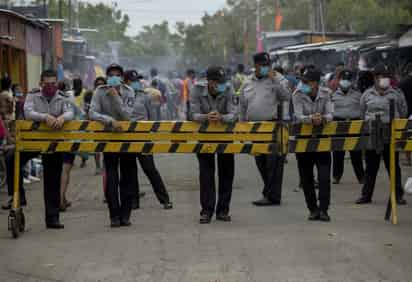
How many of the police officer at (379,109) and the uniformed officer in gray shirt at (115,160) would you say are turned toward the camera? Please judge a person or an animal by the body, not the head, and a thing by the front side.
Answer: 2

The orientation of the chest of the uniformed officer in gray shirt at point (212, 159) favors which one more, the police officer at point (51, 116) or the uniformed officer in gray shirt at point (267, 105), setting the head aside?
the police officer

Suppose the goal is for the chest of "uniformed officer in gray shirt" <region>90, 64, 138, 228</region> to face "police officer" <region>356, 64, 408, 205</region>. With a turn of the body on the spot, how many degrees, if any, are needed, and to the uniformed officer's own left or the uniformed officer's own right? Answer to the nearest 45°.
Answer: approximately 90° to the uniformed officer's own left

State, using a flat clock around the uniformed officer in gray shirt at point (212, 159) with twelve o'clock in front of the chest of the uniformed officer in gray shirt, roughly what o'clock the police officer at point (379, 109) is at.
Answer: The police officer is roughly at 8 o'clock from the uniformed officer in gray shirt.

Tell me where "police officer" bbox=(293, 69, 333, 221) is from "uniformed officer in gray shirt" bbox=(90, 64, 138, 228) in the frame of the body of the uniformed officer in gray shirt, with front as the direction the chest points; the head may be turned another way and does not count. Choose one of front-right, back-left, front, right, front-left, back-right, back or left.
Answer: left

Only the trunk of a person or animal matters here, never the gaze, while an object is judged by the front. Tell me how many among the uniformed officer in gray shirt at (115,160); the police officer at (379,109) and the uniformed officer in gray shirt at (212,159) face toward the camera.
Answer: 3

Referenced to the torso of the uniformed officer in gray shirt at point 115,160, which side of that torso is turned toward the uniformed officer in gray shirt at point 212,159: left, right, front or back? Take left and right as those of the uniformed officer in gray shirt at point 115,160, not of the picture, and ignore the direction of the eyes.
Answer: left

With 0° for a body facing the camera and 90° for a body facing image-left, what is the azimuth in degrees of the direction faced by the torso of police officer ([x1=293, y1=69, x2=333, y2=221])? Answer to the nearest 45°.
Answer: approximately 0°

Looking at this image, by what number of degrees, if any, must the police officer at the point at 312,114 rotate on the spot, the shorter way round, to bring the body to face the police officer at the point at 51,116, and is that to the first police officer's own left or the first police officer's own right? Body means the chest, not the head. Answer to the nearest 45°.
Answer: approximately 90° to the first police officer's own right

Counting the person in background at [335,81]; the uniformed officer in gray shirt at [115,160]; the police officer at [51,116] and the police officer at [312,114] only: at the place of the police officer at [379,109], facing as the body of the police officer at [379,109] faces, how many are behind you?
1

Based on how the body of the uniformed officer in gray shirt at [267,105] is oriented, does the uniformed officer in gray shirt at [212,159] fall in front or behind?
in front
